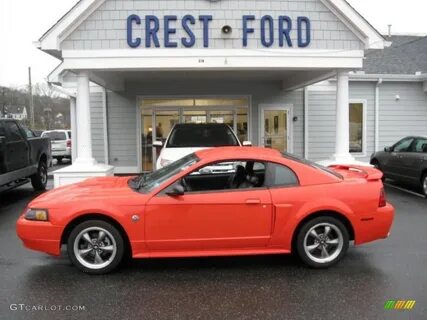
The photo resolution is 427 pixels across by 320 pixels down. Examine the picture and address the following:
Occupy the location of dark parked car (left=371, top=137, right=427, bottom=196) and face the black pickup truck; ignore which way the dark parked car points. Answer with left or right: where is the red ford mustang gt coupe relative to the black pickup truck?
left

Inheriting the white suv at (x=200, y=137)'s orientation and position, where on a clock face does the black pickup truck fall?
The black pickup truck is roughly at 3 o'clock from the white suv.

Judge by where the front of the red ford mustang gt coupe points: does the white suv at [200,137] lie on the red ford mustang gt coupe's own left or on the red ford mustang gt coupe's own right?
on the red ford mustang gt coupe's own right

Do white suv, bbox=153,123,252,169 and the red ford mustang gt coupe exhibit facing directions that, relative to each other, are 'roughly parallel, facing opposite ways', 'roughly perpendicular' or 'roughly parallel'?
roughly perpendicular

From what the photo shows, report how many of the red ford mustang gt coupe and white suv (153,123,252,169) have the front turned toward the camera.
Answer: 1

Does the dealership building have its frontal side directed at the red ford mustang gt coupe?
yes

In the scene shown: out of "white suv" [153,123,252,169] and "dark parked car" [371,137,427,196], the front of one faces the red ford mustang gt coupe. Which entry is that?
the white suv

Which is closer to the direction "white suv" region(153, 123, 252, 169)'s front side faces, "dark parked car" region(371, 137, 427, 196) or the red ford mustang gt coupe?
the red ford mustang gt coupe

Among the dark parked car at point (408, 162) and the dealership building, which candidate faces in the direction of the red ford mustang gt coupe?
the dealership building

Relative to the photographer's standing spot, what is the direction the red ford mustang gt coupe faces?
facing to the left of the viewer

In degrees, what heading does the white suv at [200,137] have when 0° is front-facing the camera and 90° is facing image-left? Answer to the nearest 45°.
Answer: approximately 0°
